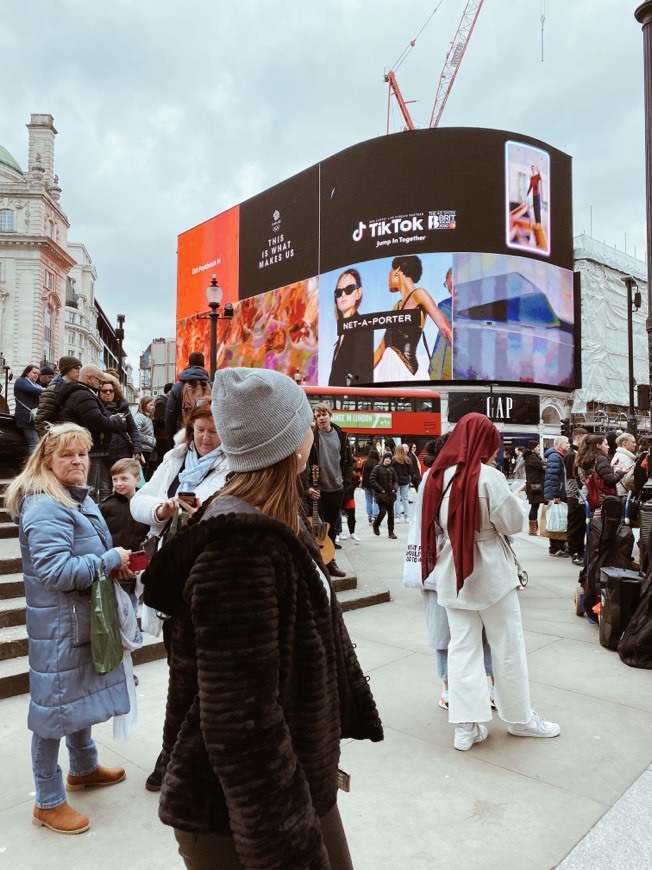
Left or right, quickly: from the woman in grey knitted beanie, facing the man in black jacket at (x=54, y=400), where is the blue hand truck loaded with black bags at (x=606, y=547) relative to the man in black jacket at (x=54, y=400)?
right

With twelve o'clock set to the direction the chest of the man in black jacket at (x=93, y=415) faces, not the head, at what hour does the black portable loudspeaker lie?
The black portable loudspeaker is roughly at 1 o'clock from the man in black jacket.

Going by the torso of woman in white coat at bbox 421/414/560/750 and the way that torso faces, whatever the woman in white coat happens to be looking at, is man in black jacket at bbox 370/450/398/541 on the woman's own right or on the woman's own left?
on the woman's own left

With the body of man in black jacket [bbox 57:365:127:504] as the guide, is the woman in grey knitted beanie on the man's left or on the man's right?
on the man's right

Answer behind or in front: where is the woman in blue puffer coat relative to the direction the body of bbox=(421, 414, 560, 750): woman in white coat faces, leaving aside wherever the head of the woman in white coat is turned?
behind

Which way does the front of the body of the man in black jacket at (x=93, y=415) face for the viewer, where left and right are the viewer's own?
facing to the right of the viewer

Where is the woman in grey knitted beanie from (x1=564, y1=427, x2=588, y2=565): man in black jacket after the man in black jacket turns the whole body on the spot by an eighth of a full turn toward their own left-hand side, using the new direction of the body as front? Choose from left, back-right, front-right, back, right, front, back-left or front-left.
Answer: back-right

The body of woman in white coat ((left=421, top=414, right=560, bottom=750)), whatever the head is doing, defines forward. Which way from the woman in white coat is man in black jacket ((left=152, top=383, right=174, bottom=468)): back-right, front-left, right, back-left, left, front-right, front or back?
left

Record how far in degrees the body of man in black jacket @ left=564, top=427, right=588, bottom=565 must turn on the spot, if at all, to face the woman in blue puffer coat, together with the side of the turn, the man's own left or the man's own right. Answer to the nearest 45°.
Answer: approximately 90° to the man's own right

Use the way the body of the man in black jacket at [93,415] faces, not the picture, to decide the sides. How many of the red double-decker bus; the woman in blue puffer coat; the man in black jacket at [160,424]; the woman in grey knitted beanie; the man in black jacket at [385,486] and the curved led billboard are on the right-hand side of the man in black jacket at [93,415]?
2
